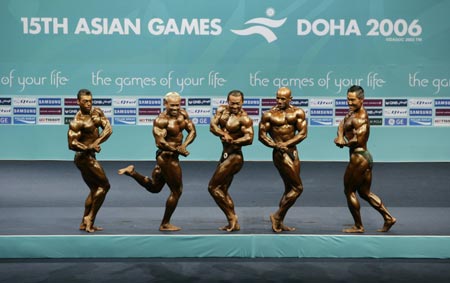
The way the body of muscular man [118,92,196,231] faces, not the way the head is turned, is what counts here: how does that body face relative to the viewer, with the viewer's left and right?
facing the viewer and to the right of the viewer

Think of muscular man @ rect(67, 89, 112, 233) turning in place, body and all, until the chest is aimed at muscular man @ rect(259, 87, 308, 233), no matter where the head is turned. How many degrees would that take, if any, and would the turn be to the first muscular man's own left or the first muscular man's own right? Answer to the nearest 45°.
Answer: approximately 45° to the first muscular man's own left

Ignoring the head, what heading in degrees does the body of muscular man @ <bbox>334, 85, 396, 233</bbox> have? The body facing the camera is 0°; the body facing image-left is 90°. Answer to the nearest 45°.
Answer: approximately 90°

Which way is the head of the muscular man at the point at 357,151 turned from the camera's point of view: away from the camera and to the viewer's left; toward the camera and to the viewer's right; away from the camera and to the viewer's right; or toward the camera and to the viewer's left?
toward the camera and to the viewer's left

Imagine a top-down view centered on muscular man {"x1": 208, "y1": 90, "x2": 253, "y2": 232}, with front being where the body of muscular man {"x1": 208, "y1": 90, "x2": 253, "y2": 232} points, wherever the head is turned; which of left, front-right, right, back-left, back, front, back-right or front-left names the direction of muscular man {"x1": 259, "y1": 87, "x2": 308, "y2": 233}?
back-left

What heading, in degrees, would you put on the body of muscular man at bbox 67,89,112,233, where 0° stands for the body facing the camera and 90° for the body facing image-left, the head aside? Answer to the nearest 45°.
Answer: approximately 315°

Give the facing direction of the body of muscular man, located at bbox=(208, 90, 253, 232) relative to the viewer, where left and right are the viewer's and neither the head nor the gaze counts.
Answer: facing the viewer and to the left of the viewer

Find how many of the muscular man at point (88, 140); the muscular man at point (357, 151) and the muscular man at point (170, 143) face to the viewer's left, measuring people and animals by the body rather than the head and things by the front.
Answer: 1
